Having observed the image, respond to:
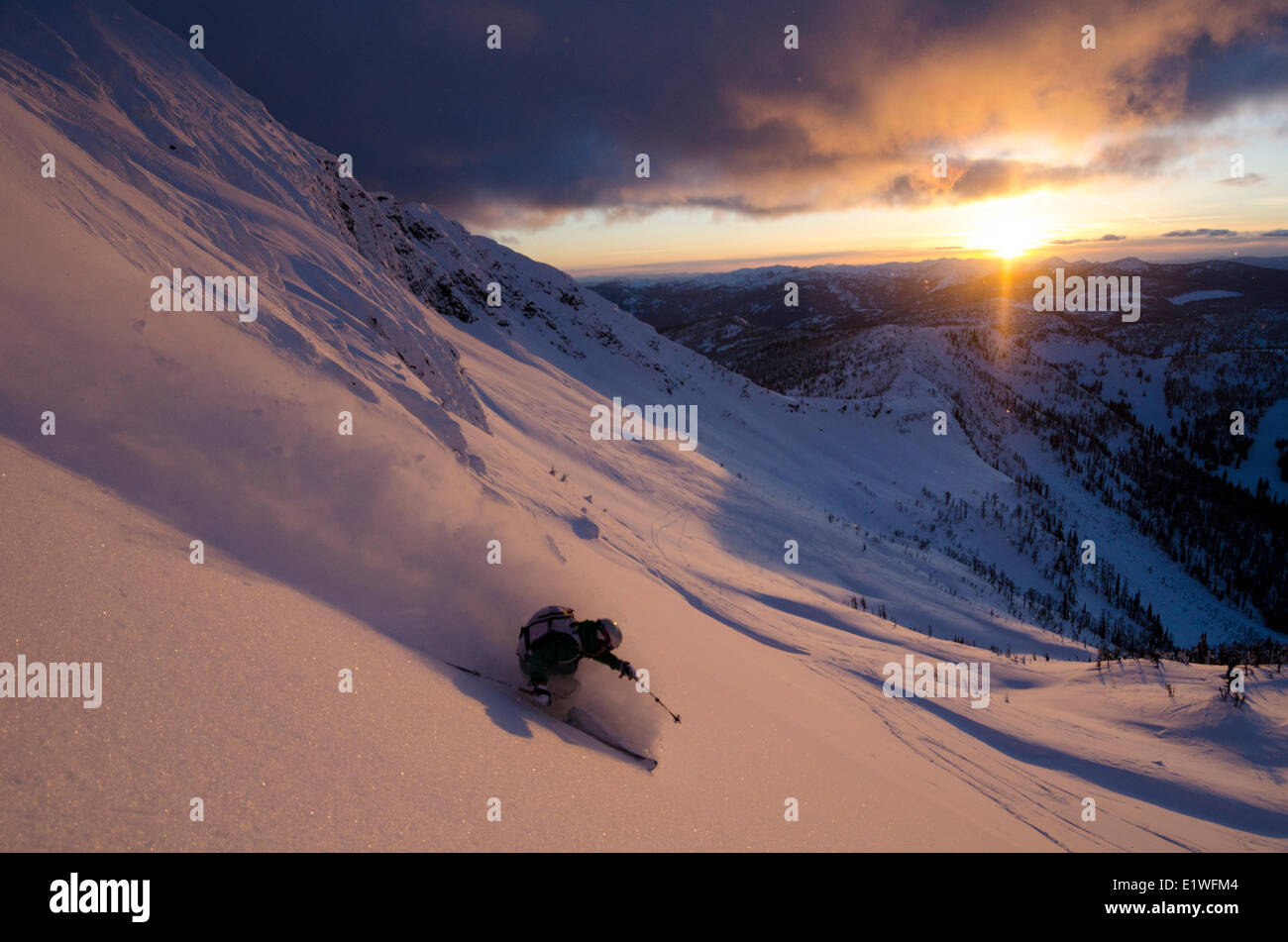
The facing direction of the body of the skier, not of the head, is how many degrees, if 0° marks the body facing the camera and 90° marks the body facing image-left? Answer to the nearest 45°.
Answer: approximately 270°
